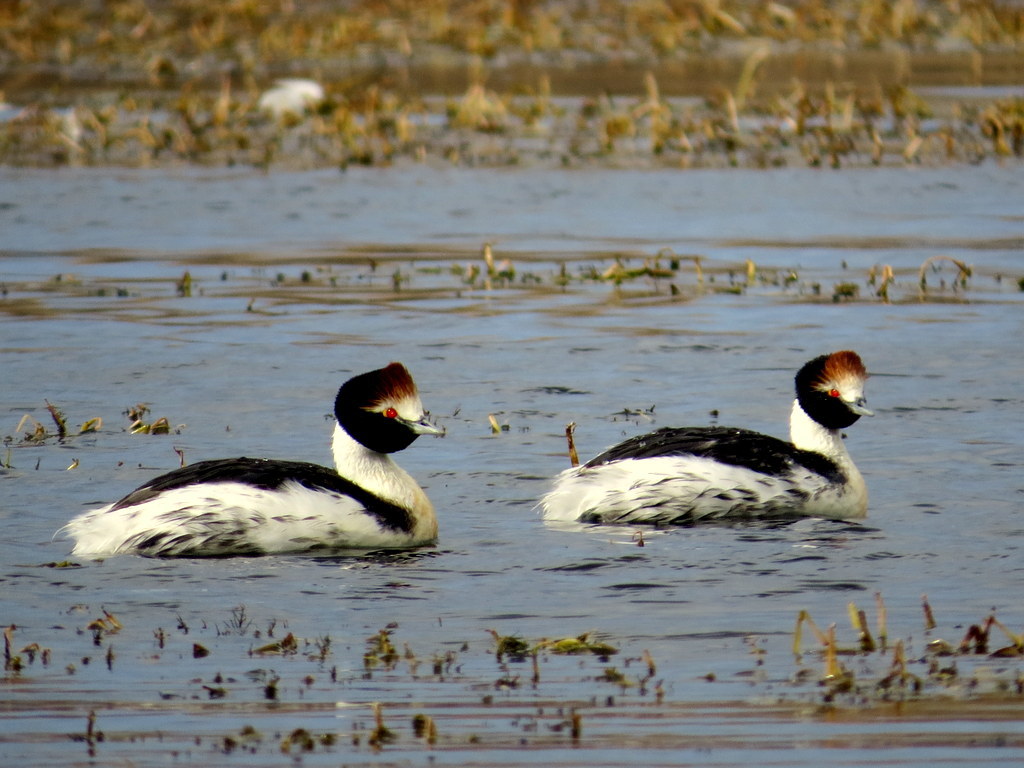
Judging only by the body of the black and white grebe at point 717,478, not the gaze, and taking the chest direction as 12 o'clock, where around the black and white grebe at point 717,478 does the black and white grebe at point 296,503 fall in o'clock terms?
the black and white grebe at point 296,503 is roughly at 5 o'clock from the black and white grebe at point 717,478.

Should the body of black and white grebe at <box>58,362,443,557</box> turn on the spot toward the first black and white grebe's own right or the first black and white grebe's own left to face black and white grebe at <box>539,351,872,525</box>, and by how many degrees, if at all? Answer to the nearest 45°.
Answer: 0° — it already faces it

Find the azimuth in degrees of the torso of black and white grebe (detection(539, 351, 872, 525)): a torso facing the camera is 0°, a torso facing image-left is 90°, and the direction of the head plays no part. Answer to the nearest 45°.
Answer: approximately 270°

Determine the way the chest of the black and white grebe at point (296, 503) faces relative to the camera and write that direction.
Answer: to the viewer's right

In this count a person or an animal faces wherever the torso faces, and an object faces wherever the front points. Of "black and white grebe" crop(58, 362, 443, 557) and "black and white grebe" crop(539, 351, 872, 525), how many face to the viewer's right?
2

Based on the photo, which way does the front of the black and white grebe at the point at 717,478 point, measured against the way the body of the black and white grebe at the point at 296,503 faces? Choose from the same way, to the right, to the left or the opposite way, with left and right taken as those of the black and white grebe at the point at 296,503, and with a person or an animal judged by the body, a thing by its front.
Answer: the same way
